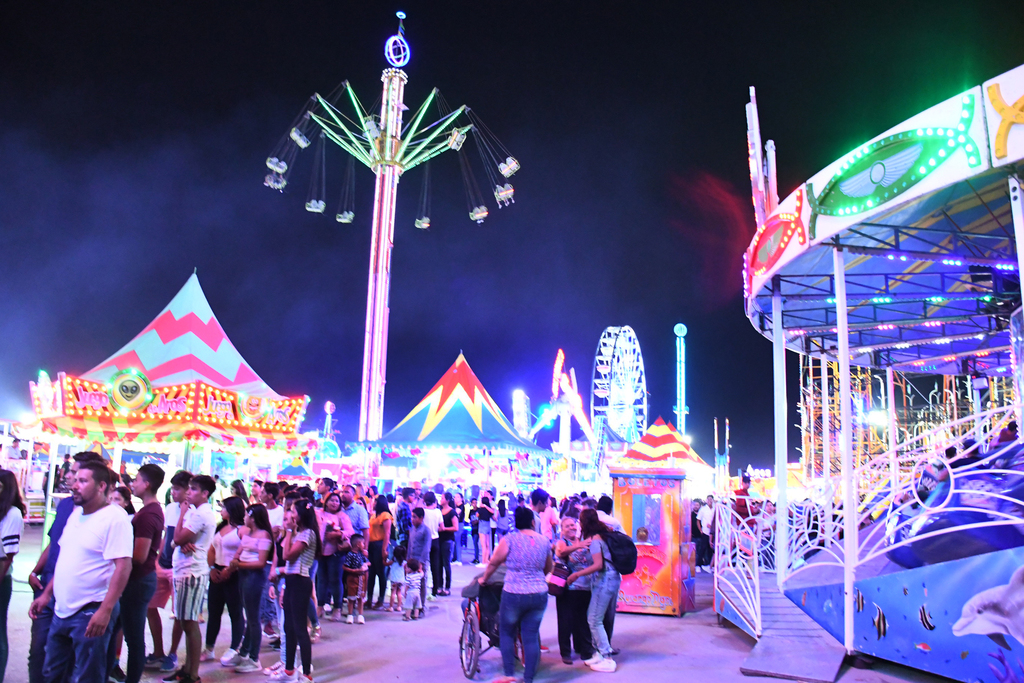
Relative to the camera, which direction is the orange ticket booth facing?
toward the camera

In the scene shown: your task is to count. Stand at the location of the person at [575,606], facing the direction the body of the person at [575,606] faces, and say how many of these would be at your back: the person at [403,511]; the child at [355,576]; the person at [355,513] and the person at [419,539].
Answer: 4

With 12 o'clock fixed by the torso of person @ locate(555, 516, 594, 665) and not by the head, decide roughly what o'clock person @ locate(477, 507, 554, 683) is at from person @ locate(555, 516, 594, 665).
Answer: person @ locate(477, 507, 554, 683) is roughly at 2 o'clock from person @ locate(555, 516, 594, 665).

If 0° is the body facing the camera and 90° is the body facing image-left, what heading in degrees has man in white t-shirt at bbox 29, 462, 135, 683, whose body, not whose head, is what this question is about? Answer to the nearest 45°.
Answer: approximately 45°

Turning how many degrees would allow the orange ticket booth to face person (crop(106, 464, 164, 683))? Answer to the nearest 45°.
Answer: approximately 45° to its right

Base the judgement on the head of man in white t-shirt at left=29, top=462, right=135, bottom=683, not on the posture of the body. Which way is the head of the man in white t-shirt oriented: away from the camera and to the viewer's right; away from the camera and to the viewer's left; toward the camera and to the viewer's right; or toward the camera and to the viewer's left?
toward the camera and to the viewer's left

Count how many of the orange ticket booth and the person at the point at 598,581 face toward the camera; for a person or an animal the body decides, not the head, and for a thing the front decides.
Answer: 1

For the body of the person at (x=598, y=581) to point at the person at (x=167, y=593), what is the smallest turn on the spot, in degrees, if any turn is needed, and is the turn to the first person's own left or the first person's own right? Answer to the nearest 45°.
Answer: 0° — they already face them

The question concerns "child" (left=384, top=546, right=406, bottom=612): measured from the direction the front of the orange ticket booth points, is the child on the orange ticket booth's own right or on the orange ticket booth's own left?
on the orange ticket booth's own right

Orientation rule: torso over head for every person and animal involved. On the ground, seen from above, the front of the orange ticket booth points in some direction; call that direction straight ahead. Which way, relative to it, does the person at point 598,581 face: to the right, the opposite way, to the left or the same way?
to the right

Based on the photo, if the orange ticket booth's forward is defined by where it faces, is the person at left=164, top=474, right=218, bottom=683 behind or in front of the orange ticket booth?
in front

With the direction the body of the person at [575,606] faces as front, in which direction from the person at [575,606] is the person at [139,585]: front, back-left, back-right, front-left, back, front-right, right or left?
right

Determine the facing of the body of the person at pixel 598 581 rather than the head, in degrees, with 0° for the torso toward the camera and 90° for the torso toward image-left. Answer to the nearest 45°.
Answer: approximately 90°

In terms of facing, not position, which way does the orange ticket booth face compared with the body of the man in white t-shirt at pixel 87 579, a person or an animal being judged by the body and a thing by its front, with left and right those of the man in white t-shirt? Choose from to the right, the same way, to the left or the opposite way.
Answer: the same way

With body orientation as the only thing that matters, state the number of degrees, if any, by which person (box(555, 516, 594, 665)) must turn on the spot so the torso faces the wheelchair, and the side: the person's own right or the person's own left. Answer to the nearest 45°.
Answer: approximately 90° to the person's own right
